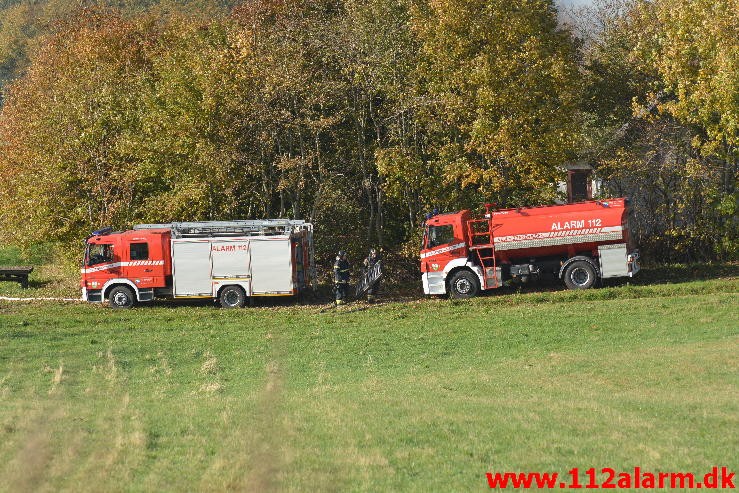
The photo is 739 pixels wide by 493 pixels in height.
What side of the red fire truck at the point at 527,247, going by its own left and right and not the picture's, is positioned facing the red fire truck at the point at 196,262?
front

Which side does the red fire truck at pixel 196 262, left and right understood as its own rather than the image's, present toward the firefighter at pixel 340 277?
back

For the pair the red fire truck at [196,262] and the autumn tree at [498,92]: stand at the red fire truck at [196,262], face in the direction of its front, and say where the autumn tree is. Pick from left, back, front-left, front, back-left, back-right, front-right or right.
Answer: back

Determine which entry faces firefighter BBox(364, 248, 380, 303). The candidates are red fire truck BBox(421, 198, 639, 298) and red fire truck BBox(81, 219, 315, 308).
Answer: red fire truck BBox(421, 198, 639, 298)

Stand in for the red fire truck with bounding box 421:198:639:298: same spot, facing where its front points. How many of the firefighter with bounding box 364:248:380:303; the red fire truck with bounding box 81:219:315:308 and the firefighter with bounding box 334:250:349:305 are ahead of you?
3

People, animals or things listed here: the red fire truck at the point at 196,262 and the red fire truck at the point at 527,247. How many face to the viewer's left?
2

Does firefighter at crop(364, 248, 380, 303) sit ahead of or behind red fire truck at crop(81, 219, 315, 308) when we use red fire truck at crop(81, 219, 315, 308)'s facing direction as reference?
behind

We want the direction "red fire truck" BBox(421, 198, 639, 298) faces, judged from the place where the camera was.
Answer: facing to the left of the viewer

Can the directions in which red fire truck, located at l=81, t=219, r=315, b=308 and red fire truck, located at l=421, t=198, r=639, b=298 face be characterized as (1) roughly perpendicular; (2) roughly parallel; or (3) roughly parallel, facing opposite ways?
roughly parallel

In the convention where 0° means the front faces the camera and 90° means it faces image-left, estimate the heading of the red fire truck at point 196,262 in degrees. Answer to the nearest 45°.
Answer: approximately 90°

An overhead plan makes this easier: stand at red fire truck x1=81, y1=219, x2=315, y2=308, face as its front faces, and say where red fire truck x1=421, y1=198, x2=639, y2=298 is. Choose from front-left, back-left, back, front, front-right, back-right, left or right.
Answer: back

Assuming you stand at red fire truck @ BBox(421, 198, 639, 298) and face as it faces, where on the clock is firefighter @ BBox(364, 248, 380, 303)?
The firefighter is roughly at 12 o'clock from the red fire truck.

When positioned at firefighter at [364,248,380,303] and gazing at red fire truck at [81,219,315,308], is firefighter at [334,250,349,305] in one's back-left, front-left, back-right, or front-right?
front-left
